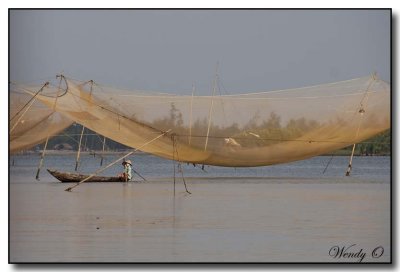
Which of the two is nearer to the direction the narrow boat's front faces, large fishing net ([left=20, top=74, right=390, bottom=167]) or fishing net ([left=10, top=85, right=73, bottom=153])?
the fishing net

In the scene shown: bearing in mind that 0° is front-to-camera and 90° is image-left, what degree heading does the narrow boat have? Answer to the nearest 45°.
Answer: approximately 90°
